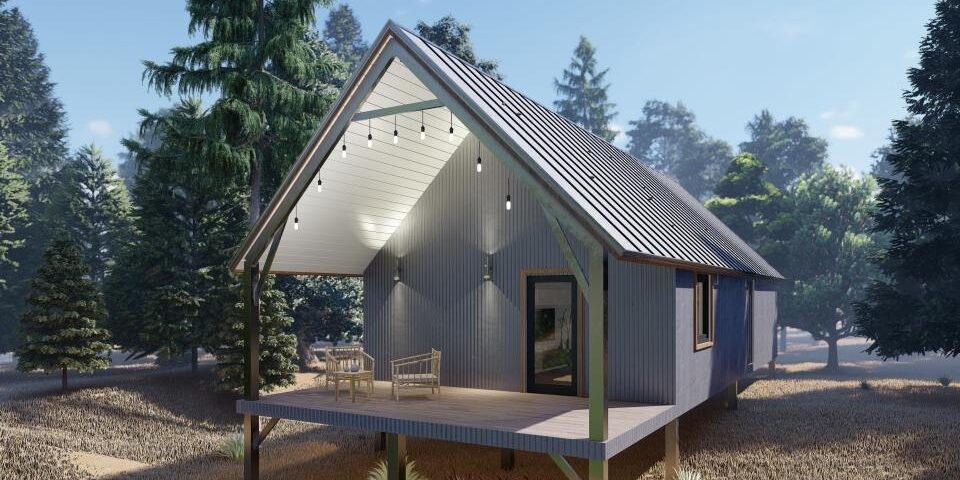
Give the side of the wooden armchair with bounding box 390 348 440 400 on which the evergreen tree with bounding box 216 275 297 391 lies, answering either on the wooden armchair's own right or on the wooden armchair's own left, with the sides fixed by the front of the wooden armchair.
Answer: on the wooden armchair's own right

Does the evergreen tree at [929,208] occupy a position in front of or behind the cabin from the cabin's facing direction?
behind

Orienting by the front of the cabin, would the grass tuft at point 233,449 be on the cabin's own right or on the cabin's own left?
on the cabin's own right

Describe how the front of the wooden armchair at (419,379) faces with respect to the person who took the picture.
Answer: facing the viewer and to the left of the viewer

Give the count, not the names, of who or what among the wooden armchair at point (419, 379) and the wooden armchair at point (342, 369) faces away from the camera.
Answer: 0
